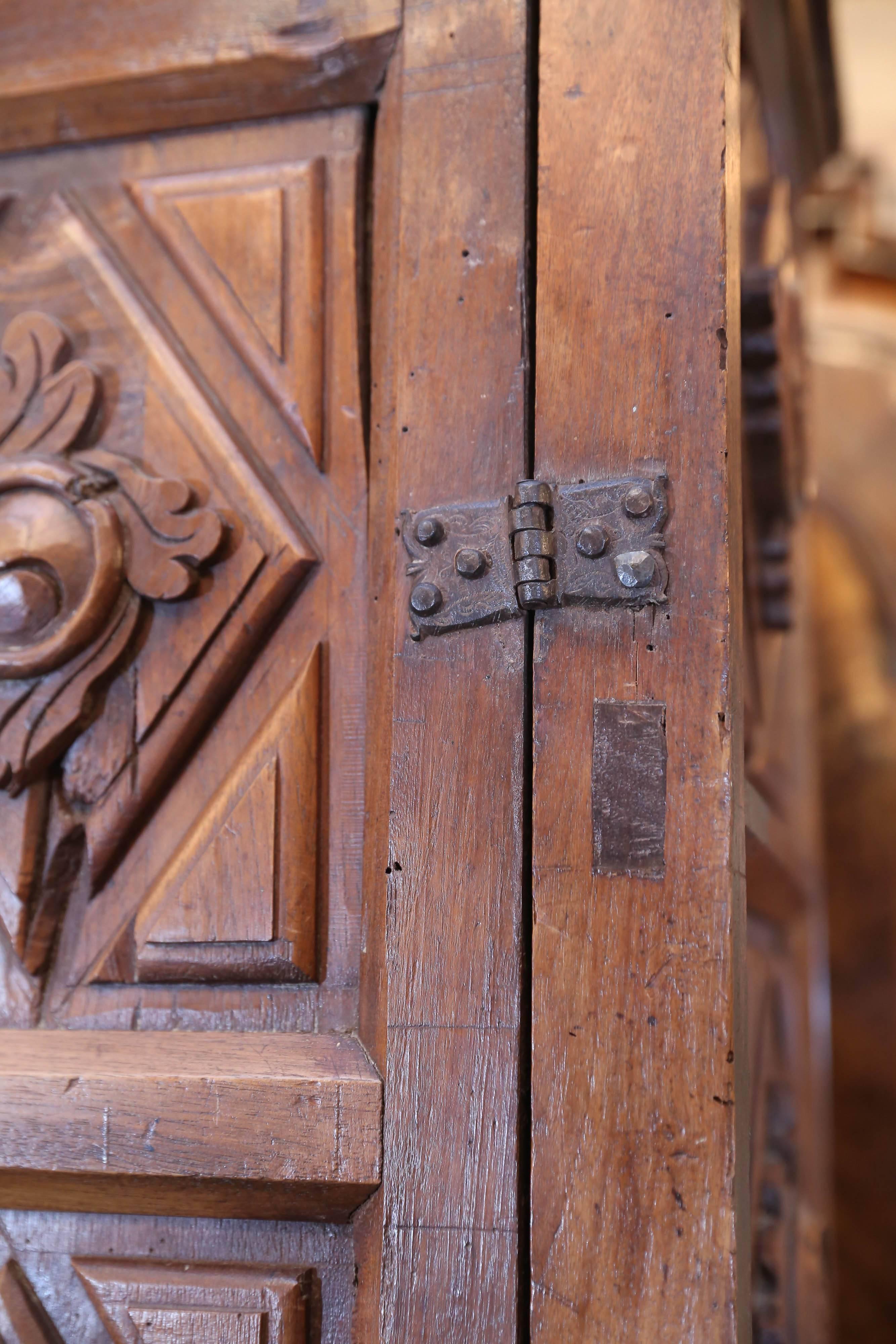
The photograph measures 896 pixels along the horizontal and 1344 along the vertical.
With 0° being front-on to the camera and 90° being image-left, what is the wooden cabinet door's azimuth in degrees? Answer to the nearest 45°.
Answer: approximately 0°
